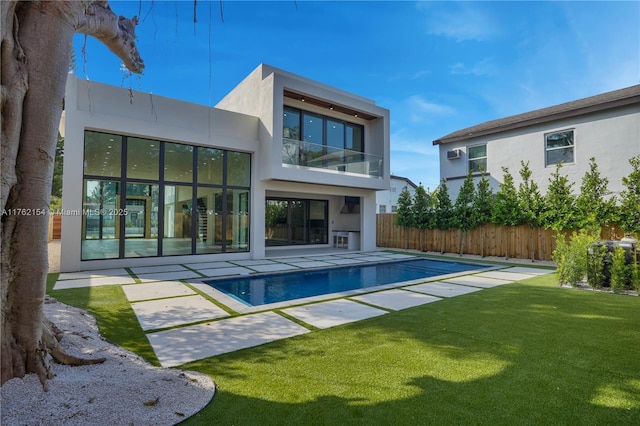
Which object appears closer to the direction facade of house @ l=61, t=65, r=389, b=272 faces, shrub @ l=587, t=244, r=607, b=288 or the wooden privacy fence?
the shrub

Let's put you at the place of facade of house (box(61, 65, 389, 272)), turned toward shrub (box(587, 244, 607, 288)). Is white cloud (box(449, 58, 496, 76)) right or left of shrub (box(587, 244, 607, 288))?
left

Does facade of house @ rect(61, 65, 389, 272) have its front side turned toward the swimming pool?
yes

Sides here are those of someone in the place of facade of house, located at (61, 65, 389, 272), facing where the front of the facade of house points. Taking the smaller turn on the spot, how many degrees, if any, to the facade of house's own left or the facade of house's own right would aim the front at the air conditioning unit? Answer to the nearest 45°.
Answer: approximately 45° to the facade of house's own left

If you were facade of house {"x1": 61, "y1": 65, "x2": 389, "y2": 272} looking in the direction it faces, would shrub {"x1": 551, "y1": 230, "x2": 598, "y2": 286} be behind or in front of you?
in front

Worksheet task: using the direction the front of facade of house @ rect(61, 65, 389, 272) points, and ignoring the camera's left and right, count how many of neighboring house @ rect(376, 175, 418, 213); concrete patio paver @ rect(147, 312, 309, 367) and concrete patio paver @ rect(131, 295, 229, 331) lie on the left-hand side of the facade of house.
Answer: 1

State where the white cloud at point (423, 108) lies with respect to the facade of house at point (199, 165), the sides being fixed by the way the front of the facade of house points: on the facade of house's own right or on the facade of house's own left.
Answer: on the facade of house's own left

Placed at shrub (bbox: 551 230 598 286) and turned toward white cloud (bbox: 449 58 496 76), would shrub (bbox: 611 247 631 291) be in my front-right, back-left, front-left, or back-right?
back-right

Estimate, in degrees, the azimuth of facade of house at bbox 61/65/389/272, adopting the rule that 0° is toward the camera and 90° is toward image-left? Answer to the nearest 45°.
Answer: approximately 315°

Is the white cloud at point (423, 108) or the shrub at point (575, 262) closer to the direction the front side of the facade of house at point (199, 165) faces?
the shrub

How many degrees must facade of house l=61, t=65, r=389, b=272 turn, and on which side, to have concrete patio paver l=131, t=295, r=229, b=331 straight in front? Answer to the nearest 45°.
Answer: approximately 45° to its right

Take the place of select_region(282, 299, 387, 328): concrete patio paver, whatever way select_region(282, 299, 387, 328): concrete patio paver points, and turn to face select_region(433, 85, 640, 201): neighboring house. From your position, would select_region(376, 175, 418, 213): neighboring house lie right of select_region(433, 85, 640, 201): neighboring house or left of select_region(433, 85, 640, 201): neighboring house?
left

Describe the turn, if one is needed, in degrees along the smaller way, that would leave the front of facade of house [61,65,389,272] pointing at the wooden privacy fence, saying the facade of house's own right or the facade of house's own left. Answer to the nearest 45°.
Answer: approximately 45° to the facade of house's own left

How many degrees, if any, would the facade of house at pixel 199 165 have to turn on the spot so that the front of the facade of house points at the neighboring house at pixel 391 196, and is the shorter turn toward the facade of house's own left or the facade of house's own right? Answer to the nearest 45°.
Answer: approximately 90° to the facade of house's own left
